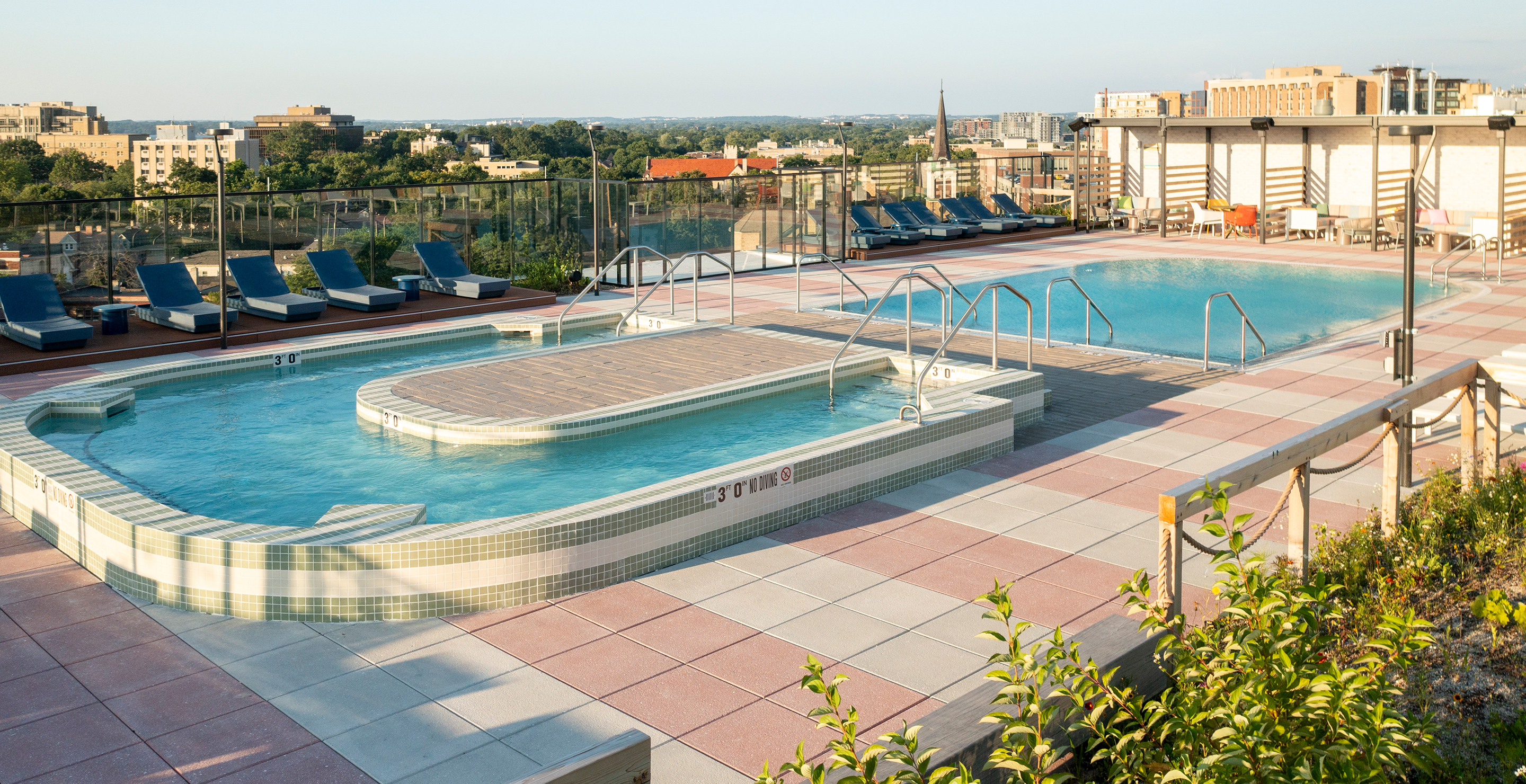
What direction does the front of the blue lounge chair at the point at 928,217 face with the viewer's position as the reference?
facing the viewer and to the right of the viewer

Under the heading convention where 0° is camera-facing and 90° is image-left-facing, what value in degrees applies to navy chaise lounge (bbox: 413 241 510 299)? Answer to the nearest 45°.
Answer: approximately 315°

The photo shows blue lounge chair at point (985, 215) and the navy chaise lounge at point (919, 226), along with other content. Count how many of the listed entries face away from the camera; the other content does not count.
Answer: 0

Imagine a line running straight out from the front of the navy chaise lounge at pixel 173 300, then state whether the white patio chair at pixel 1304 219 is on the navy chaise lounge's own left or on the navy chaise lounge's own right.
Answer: on the navy chaise lounge's own left

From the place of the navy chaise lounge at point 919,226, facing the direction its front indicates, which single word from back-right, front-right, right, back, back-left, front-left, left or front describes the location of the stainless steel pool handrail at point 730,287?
front-right

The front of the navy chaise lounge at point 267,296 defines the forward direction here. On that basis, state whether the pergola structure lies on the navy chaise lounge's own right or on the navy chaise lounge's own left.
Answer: on the navy chaise lounge's own left

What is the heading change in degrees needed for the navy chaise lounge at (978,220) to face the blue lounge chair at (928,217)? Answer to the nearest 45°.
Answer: approximately 90° to its right
